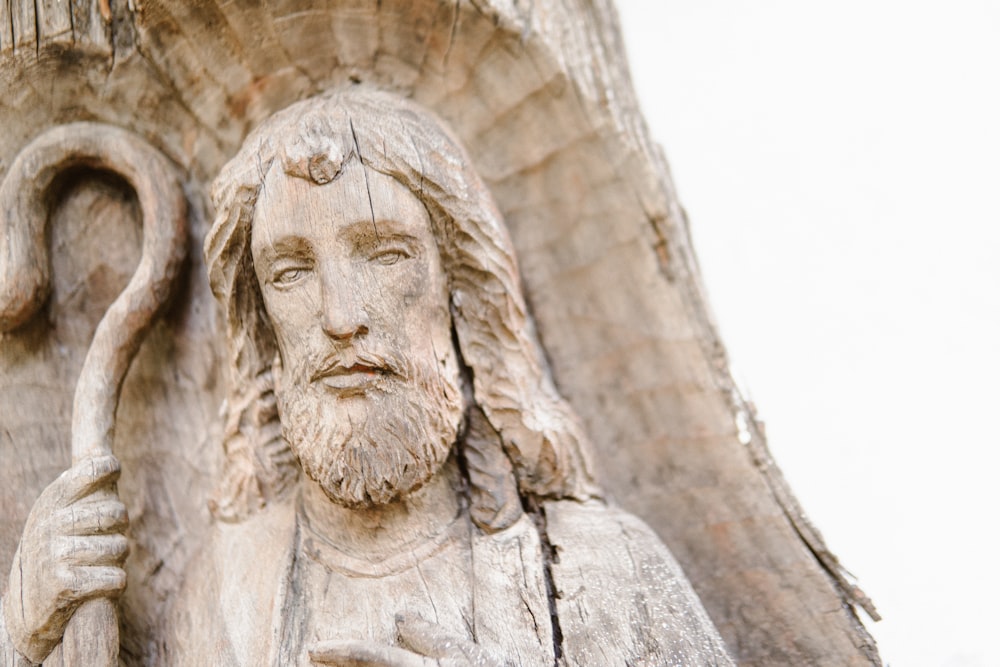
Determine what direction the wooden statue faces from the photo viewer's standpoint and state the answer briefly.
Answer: facing the viewer
